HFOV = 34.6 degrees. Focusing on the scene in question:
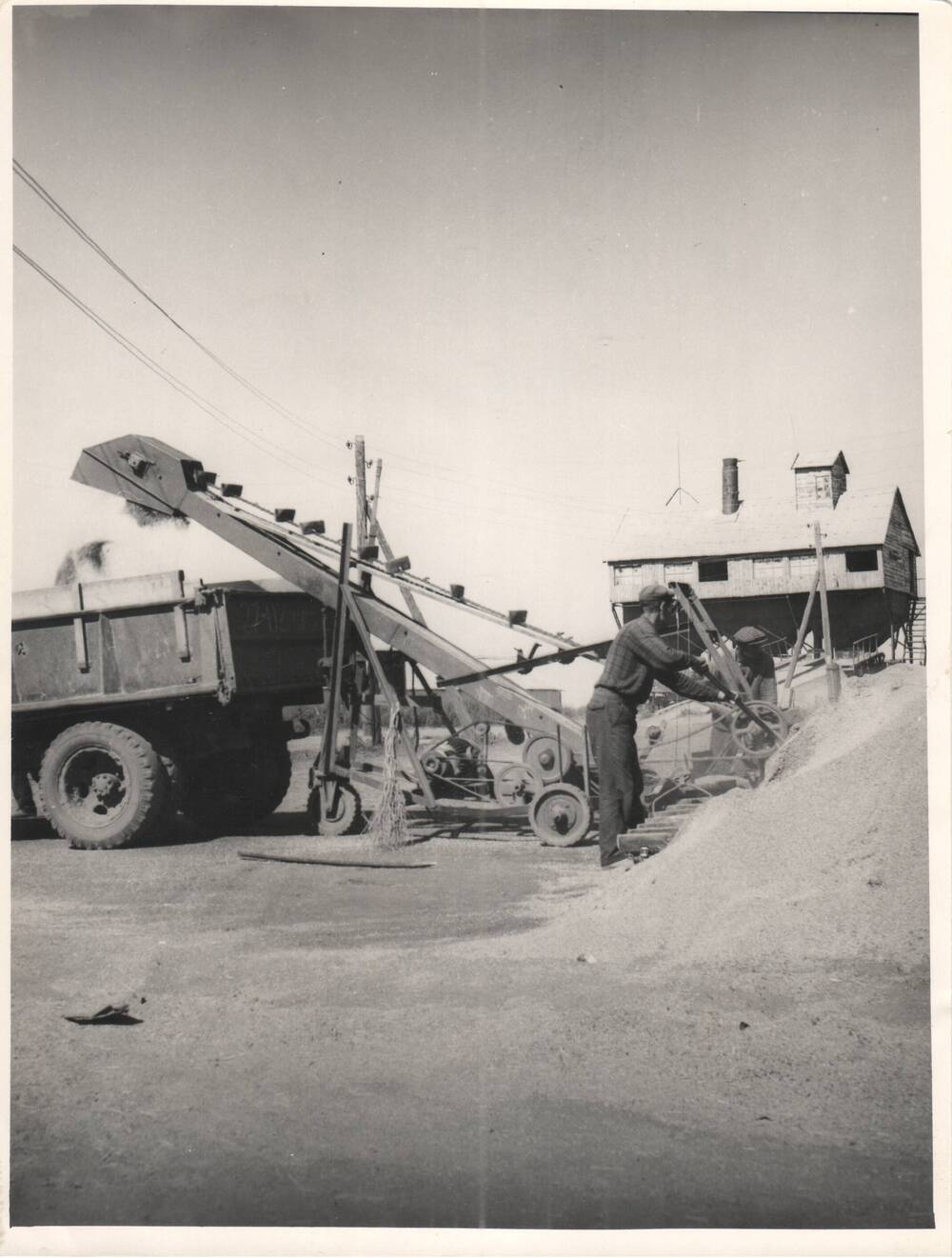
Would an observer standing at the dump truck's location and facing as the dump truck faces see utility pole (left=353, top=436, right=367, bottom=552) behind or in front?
behind

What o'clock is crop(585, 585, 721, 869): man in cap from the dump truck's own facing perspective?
The man in cap is roughly at 6 o'clock from the dump truck.

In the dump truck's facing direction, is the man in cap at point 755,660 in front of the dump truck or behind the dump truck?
behind

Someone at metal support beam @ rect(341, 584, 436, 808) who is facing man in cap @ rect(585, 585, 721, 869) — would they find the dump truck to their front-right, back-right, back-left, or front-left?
back-right

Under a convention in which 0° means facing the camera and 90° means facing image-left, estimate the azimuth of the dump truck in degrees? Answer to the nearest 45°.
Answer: approximately 135°

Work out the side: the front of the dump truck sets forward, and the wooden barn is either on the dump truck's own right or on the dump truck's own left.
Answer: on the dump truck's own right

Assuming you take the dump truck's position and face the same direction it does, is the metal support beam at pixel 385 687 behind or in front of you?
behind

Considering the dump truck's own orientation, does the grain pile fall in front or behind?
behind

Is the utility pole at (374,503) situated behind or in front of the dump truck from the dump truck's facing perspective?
behind
